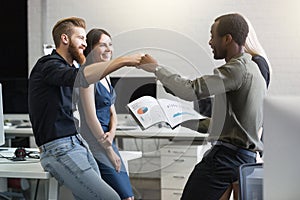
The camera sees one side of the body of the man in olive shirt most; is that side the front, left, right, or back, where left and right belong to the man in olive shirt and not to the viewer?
left

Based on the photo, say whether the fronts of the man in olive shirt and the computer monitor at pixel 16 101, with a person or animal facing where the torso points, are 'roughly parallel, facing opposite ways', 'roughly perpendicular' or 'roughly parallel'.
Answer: roughly perpendicular

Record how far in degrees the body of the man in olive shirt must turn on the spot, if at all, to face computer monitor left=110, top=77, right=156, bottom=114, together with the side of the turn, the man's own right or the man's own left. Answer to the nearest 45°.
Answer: approximately 45° to the man's own right

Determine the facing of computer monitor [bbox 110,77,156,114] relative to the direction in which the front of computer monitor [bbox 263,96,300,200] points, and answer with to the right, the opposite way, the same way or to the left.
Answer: the opposite way

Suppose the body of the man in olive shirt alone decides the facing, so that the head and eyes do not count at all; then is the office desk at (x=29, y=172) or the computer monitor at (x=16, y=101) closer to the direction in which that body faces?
the office desk

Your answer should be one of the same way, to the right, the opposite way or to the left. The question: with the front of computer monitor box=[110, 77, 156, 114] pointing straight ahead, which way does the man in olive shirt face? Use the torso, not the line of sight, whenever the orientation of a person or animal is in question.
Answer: to the right

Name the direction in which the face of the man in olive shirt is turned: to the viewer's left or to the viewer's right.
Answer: to the viewer's left

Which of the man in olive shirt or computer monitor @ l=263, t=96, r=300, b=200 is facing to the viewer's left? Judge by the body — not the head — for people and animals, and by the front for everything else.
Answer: the man in olive shirt

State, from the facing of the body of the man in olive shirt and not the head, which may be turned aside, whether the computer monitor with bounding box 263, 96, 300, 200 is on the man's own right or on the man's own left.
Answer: on the man's own left
